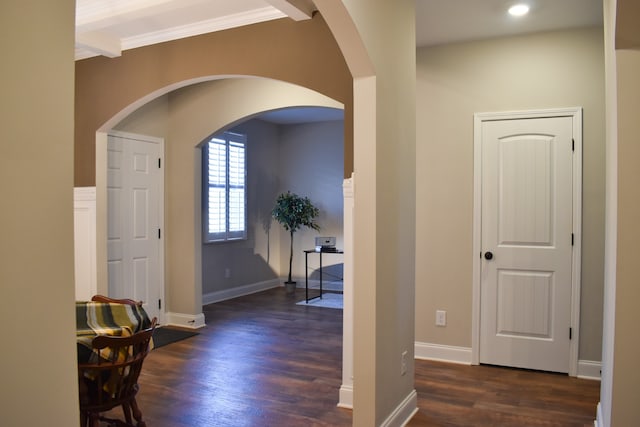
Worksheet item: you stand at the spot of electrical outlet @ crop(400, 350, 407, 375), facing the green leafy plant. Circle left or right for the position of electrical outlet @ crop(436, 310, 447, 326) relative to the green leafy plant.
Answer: right

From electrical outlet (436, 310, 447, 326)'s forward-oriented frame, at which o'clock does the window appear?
The window is roughly at 4 o'clock from the electrical outlet.

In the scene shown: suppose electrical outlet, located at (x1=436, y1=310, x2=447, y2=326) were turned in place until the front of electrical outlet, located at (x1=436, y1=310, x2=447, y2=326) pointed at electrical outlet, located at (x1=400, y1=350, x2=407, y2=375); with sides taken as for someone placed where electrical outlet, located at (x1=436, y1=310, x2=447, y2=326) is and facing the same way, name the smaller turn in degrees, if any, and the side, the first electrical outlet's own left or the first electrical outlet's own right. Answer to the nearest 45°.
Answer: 0° — it already faces it

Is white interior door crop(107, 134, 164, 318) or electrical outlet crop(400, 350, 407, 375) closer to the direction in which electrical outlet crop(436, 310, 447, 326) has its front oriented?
the electrical outlet

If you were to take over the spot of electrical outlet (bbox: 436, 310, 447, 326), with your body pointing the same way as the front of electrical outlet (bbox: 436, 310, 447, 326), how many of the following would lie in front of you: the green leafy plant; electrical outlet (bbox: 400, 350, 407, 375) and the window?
1

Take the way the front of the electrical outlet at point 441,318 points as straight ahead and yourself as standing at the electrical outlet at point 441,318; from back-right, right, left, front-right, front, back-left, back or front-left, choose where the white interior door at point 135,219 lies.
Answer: right

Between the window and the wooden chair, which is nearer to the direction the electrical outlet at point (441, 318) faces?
the wooden chair

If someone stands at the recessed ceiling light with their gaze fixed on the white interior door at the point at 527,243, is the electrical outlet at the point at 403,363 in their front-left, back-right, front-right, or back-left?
back-left

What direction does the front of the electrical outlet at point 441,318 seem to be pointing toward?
toward the camera

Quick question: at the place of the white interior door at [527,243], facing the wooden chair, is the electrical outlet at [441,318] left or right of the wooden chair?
right

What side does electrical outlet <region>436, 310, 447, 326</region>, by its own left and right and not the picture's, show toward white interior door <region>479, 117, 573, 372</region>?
left

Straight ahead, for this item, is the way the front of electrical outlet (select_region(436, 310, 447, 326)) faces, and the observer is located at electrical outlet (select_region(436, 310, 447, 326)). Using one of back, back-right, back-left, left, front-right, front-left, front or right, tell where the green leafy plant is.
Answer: back-right
